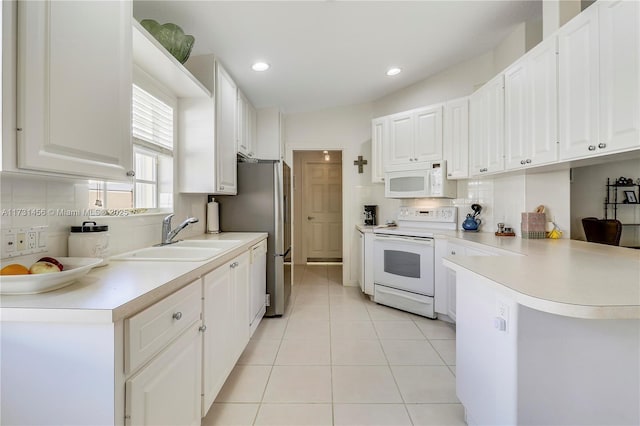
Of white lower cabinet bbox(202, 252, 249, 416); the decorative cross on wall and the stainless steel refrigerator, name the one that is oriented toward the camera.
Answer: the decorative cross on wall

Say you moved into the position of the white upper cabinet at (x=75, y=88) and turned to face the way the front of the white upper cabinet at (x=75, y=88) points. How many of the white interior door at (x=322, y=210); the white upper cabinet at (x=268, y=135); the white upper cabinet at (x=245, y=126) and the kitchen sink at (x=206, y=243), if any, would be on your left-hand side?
4

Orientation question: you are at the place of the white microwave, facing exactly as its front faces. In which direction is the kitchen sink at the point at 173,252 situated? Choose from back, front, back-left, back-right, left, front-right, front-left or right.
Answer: front

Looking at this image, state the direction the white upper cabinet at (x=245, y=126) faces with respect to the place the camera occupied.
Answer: facing to the right of the viewer

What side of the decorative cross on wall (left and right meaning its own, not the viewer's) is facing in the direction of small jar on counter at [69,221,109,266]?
front

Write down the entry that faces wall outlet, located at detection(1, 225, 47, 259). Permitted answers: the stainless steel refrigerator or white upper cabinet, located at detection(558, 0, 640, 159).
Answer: the white upper cabinet

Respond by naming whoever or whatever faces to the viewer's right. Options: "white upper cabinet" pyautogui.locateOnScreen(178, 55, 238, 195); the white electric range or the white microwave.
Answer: the white upper cabinet

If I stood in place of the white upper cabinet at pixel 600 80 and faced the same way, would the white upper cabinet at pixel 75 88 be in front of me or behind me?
in front

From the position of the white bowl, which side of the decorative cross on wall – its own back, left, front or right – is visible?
front

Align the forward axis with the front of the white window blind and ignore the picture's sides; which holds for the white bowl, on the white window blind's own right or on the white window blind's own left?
on the white window blind's own right

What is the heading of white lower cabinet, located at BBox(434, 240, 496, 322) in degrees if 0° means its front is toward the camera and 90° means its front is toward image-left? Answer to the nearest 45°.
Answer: approximately 45°

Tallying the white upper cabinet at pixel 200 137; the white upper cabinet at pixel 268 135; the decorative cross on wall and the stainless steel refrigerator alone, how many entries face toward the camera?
1

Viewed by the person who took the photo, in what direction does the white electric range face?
facing the viewer and to the left of the viewer

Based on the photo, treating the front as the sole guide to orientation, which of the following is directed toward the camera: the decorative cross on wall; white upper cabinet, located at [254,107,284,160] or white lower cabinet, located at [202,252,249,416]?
the decorative cross on wall

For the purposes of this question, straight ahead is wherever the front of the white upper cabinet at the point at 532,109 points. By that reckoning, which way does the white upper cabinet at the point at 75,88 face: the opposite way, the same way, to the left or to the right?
the opposite way

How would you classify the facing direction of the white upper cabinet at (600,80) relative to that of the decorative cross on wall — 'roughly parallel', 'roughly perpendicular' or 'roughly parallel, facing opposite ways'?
roughly perpendicular

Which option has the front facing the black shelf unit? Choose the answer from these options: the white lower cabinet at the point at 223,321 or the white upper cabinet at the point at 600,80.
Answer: the white lower cabinet
